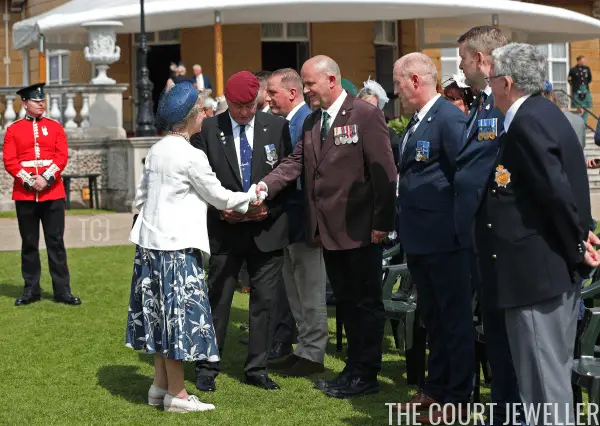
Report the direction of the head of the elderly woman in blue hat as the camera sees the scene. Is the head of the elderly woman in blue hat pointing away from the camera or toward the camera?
away from the camera

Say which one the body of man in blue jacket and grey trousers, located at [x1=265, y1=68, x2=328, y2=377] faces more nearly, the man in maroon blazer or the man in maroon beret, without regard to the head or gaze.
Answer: the man in maroon beret

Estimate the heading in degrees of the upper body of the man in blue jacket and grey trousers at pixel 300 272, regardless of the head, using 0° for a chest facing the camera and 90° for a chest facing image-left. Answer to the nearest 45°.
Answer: approximately 90°

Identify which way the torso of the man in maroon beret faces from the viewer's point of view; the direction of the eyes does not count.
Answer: toward the camera

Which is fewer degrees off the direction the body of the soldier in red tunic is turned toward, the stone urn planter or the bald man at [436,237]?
the bald man

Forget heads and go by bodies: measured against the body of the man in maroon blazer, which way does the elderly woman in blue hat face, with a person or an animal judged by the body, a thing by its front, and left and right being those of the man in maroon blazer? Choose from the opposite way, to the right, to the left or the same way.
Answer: the opposite way

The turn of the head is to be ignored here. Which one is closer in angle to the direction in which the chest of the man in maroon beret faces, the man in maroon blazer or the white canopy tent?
the man in maroon blazer

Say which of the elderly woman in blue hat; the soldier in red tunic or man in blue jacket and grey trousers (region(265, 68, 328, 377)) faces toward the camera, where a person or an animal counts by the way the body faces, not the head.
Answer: the soldier in red tunic

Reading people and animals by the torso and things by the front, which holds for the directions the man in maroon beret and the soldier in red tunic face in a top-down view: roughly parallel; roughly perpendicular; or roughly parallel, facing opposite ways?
roughly parallel

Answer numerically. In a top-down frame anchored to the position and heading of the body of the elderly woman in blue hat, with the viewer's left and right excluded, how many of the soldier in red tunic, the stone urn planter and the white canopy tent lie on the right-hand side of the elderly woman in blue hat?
0

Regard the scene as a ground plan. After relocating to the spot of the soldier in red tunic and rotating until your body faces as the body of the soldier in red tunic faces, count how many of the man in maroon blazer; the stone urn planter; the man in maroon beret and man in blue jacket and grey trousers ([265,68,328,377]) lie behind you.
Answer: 1

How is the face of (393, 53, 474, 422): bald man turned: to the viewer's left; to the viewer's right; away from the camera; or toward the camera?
to the viewer's left

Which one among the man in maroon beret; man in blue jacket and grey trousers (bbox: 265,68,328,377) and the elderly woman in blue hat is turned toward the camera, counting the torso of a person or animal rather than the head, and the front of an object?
the man in maroon beret
